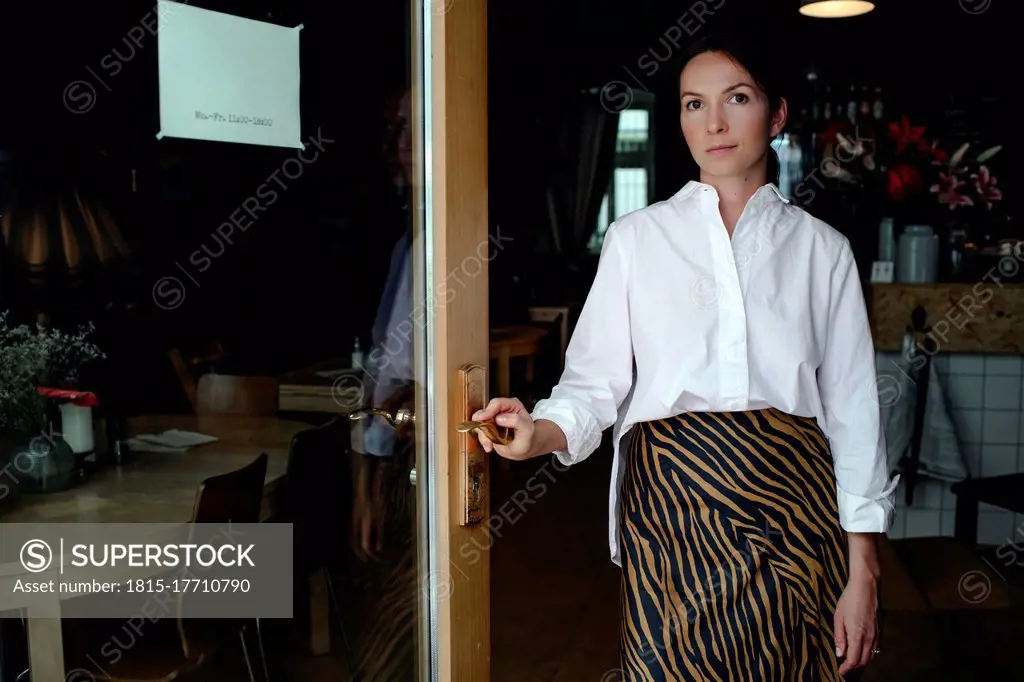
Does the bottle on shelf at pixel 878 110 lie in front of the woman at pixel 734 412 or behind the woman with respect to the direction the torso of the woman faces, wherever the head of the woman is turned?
behind

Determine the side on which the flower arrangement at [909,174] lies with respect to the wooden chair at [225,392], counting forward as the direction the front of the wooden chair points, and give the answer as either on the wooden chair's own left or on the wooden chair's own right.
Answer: on the wooden chair's own left

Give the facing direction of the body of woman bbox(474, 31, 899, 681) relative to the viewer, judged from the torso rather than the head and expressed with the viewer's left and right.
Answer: facing the viewer

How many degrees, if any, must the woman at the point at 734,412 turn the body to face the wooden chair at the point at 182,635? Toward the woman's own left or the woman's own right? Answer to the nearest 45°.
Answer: approximately 90° to the woman's own right

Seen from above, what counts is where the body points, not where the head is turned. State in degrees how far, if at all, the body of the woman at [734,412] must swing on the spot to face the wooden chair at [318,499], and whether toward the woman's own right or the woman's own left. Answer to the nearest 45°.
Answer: approximately 135° to the woman's own right

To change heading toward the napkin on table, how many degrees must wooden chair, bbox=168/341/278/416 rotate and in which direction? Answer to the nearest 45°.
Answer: approximately 45° to its right

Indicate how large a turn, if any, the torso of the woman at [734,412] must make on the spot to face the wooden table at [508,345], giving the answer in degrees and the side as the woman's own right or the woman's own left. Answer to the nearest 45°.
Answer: approximately 180°

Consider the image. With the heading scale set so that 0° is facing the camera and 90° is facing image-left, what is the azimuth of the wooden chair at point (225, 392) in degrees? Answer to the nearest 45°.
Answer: approximately 315°

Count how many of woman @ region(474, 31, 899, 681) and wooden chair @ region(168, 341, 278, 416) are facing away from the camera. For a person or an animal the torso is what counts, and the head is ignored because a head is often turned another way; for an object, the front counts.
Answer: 0
